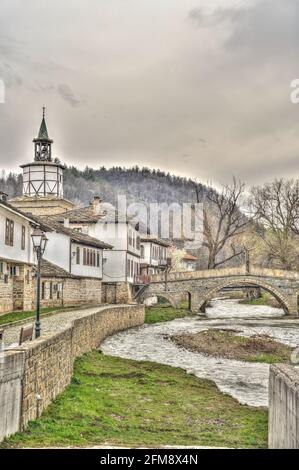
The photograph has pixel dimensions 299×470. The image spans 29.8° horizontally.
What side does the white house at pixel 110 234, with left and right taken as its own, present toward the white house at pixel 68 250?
right

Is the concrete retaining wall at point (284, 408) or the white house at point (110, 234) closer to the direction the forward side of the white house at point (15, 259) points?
the concrete retaining wall

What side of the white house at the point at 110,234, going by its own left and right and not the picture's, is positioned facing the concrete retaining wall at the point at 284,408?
right

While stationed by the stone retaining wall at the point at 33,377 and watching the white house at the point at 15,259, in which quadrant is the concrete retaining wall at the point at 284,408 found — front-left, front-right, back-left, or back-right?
back-right

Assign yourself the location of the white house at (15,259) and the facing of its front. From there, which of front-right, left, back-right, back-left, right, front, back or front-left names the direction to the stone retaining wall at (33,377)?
front-right

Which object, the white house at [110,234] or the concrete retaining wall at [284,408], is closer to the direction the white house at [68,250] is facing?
the concrete retaining wall

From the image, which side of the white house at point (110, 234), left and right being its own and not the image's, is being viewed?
right
